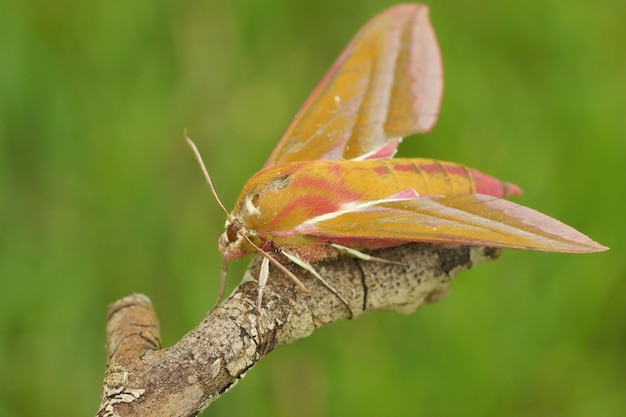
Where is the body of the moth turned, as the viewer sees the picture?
to the viewer's left
